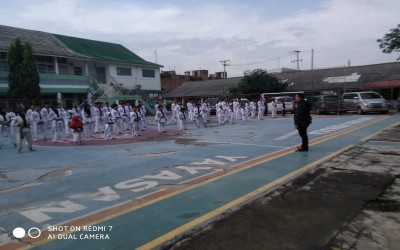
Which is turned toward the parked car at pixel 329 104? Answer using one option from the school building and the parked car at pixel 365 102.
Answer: the school building

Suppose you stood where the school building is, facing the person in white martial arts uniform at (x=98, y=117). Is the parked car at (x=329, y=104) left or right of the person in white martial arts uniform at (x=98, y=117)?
left

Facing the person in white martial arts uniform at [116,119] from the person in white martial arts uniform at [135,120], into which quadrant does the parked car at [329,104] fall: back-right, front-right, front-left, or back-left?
back-right

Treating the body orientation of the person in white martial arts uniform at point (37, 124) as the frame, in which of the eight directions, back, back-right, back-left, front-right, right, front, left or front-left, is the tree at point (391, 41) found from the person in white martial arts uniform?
front-left

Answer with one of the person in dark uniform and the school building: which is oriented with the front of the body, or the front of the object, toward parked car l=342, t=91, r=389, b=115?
the school building

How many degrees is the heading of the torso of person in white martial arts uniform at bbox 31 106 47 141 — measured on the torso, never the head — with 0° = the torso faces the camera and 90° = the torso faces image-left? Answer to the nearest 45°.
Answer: approximately 315°

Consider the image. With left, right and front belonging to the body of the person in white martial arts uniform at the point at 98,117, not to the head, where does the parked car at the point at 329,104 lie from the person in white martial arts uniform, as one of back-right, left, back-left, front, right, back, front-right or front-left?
front-left

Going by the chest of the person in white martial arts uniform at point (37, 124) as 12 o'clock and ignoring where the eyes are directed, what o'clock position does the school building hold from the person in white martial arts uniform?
The school building is roughly at 8 o'clock from the person in white martial arts uniform.

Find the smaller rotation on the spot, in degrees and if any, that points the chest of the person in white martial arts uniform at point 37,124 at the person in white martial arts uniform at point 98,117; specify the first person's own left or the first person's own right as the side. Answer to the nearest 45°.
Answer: approximately 45° to the first person's own left

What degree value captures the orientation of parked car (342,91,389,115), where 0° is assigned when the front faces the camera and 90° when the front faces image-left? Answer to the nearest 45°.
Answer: approximately 315°

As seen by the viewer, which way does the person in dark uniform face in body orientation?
to the viewer's left

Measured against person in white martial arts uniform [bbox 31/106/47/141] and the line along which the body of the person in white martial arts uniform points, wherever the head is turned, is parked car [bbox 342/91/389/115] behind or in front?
in front

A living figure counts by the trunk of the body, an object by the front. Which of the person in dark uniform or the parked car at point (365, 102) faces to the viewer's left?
the person in dark uniform
